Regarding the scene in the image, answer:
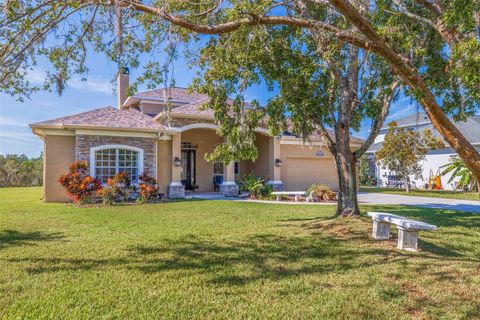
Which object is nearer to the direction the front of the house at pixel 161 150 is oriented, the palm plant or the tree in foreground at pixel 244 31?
the tree in foreground

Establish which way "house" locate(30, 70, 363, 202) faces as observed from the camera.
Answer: facing the viewer

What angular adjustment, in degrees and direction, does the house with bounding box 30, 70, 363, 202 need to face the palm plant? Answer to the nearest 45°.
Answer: approximately 90° to its left

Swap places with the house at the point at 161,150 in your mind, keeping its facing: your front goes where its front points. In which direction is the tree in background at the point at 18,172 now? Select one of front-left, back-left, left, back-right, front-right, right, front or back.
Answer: back-right

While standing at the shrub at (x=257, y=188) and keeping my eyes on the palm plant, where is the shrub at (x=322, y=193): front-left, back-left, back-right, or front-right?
front-right

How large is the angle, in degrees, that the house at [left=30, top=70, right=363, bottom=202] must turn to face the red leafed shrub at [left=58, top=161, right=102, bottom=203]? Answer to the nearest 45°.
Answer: approximately 45° to its right

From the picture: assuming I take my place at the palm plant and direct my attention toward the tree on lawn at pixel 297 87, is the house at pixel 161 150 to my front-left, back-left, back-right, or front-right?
front-right

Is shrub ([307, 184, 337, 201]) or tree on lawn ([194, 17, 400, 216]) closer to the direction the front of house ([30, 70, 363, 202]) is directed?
the tree on lawn

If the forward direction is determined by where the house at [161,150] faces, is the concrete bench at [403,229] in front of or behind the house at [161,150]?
in front

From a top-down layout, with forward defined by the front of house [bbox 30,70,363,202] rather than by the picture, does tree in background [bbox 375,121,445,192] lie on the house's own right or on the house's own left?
on the house's own left

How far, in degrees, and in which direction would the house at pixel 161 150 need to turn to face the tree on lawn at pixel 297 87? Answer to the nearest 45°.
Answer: approximately 45° to its left

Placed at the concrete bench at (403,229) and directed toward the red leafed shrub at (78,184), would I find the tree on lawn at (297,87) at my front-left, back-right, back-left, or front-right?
front-right

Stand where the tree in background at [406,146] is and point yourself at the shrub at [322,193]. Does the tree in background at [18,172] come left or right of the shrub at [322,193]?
right
